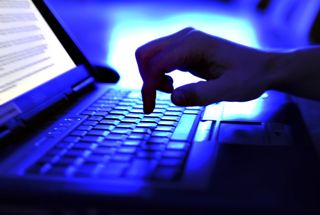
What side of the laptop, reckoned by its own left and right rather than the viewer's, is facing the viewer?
right
